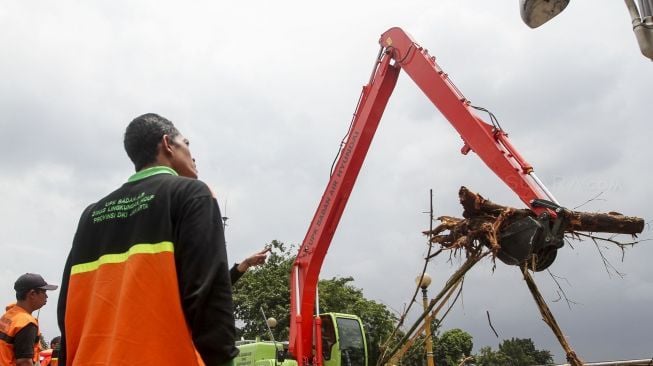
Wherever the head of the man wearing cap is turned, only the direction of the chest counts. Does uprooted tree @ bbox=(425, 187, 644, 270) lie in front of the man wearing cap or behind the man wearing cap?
in front

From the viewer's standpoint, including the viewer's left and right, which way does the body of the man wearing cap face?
facing to the right of the viewer

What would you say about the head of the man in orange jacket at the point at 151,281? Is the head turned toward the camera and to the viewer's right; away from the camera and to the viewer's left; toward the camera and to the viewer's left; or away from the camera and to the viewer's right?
away from the camera and to the viewer's right

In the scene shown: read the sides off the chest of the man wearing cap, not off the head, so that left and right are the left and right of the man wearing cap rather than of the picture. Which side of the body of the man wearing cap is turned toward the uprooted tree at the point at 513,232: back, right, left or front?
front

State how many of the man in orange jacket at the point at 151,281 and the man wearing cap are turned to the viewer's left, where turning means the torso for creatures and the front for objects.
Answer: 0

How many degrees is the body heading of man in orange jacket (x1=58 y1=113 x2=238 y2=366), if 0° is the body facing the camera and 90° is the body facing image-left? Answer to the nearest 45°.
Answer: approximately 225°

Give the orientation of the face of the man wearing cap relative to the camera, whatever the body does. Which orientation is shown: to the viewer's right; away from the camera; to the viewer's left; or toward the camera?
to the viewer's right

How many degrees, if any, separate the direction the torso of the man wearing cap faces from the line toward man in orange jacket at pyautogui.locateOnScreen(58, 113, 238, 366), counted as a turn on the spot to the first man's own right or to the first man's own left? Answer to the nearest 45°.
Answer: approximately 90° to the first man's own right

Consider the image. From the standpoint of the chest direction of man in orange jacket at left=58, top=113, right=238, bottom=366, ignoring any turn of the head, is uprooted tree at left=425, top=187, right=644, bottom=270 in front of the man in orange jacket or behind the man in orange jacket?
in front
